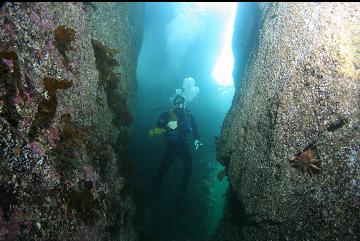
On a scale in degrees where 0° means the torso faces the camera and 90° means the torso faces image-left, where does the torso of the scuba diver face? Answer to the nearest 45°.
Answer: approximately 0°

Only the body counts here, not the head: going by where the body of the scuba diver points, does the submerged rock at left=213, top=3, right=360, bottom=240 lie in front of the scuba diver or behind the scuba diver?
in front
